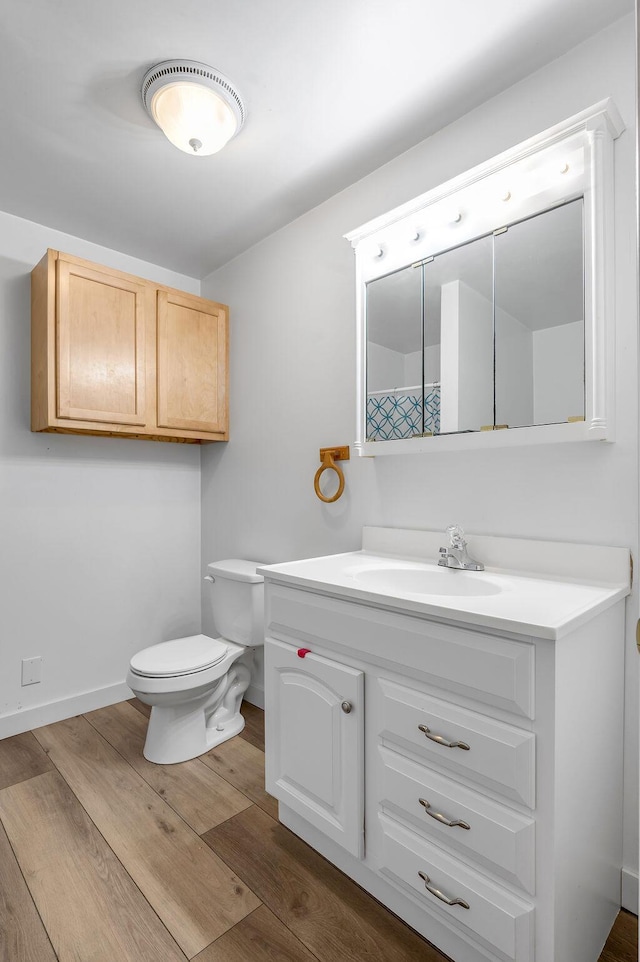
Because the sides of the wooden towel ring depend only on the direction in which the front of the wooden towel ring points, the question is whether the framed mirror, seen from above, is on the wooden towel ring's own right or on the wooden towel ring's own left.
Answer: on the wooden towel ring's own left

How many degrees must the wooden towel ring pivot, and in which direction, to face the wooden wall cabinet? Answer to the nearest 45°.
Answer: approximately 45° to its right

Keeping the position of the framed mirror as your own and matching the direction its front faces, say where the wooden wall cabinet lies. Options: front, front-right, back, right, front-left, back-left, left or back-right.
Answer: front-right

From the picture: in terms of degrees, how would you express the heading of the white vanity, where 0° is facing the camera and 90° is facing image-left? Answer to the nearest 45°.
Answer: approximately 45°

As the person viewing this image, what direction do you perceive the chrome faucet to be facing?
facing the viewer and to the left of the viewer

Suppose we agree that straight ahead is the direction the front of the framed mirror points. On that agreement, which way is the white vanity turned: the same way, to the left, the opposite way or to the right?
the same way

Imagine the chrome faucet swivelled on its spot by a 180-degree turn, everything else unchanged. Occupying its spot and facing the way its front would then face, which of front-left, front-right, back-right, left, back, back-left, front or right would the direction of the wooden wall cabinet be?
back-left

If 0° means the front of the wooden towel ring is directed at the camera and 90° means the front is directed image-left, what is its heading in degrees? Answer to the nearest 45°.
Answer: approximately 45°

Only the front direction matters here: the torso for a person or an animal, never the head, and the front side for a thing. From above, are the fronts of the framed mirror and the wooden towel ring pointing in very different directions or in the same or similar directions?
same or similar directions

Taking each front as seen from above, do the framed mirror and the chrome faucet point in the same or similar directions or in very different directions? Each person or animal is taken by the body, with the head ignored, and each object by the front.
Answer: same or similar directions

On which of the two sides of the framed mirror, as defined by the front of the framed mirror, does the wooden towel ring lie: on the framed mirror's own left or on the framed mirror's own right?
on the framed mirror's own right

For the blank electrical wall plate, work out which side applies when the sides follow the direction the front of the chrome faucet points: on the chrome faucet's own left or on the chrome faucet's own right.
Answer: on the chrome faucet's own right

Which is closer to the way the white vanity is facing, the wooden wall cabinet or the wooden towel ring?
the wooden wall cabinet

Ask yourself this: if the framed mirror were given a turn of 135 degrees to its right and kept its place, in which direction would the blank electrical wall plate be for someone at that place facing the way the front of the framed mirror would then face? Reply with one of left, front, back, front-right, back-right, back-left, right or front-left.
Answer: left
